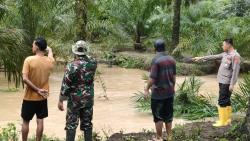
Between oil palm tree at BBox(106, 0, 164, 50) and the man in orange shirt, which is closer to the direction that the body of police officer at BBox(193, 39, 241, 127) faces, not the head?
the man in orange shirt

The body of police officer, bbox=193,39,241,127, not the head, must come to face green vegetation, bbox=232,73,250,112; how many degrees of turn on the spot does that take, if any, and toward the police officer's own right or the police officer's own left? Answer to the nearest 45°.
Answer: approximately 135° to the police officer's own right

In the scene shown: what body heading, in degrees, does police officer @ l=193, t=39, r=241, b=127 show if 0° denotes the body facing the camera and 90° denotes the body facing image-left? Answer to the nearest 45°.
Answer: approximately 45°

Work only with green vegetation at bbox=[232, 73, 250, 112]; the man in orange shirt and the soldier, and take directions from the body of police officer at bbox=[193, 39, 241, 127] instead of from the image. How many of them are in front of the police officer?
2

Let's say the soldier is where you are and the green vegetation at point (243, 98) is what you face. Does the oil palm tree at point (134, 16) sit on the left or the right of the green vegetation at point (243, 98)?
left

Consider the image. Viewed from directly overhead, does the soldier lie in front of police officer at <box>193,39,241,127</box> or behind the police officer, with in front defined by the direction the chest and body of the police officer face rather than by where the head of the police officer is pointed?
in front

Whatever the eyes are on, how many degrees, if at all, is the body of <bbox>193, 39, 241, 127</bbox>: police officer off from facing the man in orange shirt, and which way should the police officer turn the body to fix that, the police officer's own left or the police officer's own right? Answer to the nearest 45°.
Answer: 0° — they already face them
